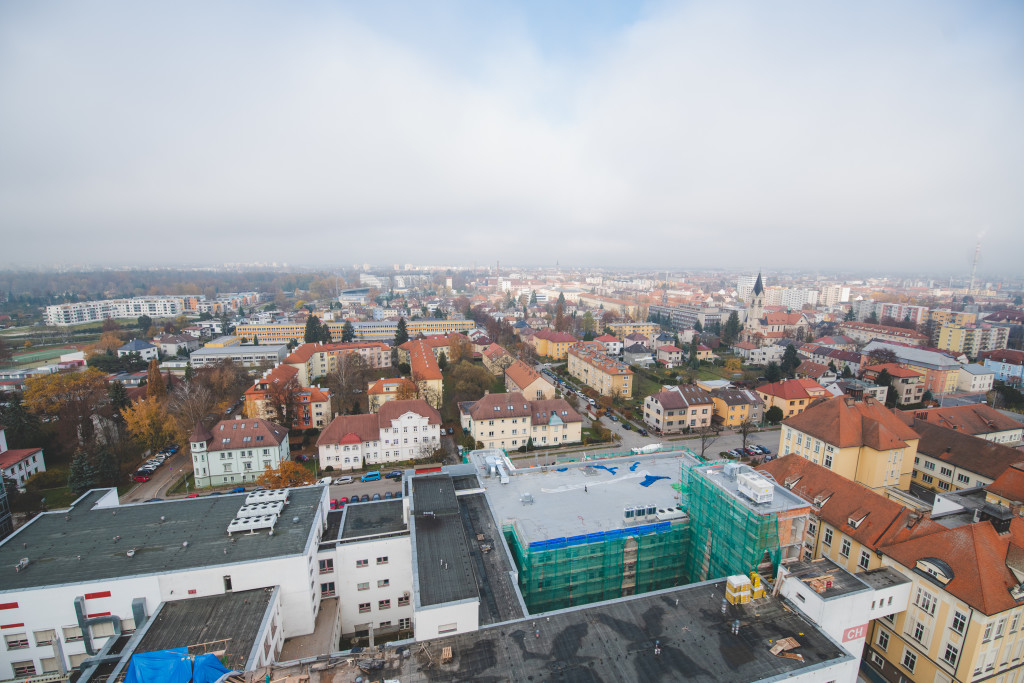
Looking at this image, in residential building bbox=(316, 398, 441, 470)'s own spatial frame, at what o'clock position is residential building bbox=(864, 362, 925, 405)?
residential building bbox=(864, 362, 925, 405) is roughly at 9 o'clock from residential building bbox=(316, 398, 441, 470).

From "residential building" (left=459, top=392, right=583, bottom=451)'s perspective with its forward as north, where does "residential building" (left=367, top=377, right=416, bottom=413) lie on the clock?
"residential building" (left=367, top=377, right=416, bottom=413) is roughly at 4 o'clock from "residential building" (left=459, top=392, right=583, bottom=451).

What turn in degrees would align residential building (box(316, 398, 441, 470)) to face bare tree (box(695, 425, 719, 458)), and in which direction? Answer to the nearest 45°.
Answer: approximately 90° to its left

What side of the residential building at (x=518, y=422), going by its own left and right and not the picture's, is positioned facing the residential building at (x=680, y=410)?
left

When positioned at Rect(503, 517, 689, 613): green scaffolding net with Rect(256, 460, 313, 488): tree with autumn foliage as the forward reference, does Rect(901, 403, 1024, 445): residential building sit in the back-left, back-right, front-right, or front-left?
back-right

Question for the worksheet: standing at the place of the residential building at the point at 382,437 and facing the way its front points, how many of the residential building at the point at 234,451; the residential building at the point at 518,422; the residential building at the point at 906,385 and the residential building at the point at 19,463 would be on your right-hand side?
2

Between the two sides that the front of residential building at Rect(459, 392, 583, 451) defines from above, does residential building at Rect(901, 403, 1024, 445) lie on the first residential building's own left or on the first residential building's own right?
on the first residential building's own left

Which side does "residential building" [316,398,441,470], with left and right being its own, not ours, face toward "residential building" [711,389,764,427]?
left

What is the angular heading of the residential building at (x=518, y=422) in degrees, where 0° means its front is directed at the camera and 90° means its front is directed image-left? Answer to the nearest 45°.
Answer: approximately 0°

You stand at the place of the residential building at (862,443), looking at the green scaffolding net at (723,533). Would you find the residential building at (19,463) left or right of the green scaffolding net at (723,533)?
right

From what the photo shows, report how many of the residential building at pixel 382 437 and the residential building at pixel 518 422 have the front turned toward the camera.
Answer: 2

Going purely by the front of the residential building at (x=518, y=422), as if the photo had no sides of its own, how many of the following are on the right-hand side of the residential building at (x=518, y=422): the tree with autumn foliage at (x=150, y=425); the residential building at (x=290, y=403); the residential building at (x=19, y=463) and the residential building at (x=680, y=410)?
3

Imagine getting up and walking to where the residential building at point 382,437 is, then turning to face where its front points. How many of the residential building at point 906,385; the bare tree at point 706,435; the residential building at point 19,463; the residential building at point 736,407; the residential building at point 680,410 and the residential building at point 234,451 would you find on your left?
4

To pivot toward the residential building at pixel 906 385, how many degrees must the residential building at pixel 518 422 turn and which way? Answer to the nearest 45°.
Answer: approximately 90° to its left

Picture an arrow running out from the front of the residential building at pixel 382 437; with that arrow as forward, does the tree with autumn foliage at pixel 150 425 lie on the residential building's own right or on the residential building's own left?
on the residential building's own right
